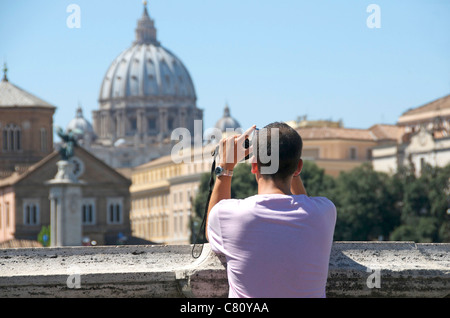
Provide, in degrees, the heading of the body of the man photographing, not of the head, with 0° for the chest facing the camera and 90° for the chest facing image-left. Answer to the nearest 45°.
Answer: approximately 180°

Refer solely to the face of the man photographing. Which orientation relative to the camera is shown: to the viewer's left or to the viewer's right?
to the viewer's left
